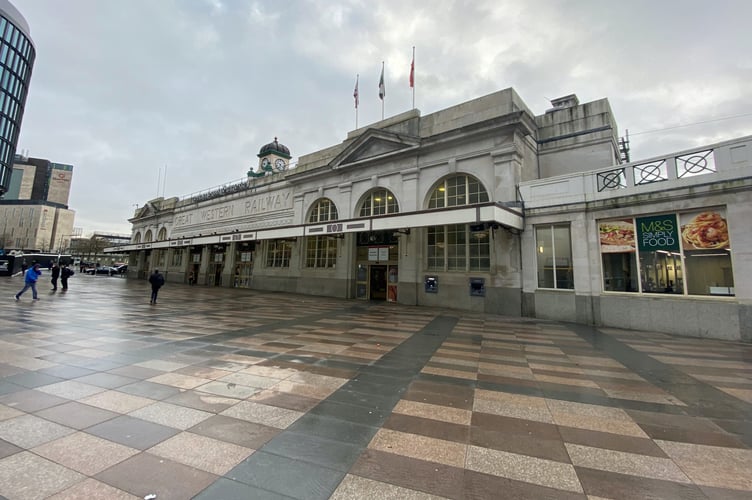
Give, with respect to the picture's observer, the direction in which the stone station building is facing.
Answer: facing the viewer and to the left of the viewer
